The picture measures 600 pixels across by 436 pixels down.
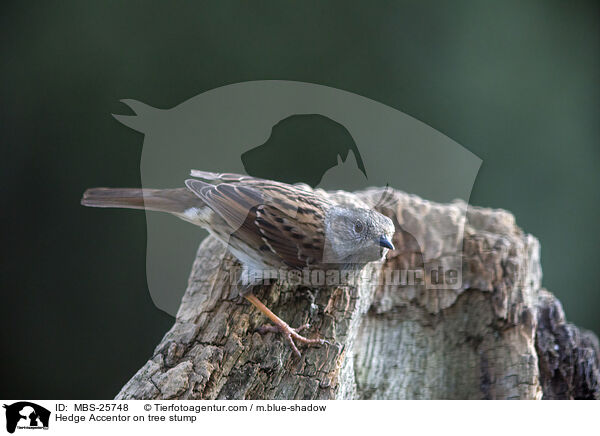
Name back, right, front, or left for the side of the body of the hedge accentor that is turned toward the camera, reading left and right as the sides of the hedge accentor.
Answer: right
